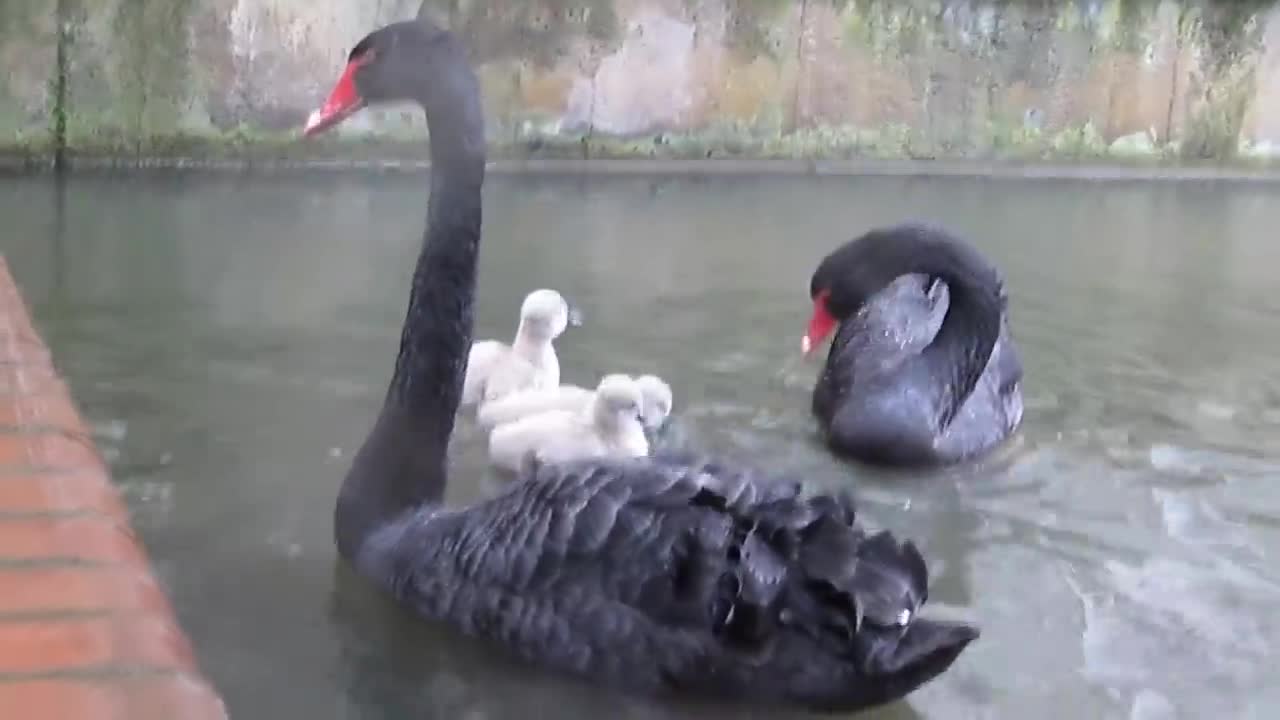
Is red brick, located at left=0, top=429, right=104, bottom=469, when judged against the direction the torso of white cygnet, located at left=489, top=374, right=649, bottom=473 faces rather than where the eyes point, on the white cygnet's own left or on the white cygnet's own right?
on the white cygnet's own right

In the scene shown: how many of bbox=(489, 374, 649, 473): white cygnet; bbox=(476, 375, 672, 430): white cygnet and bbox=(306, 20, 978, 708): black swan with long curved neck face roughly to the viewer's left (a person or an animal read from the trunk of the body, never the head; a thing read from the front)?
1

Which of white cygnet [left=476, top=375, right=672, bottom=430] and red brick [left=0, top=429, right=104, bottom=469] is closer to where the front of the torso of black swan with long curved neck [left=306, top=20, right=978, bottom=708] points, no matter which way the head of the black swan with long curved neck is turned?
the red brick

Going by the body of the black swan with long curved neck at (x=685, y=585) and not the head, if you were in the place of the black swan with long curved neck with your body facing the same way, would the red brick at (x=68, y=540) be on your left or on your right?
on your left

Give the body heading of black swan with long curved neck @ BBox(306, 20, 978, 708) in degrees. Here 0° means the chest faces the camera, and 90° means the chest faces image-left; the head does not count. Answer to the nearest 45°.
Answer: approximately 90°

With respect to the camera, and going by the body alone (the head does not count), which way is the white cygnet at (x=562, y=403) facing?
to the viewer's right

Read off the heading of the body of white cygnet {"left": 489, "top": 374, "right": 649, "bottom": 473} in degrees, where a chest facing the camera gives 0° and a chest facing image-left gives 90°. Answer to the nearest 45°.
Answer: approximately 270°

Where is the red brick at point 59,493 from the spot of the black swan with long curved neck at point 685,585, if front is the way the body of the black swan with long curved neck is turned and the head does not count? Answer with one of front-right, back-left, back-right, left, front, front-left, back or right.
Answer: front-left

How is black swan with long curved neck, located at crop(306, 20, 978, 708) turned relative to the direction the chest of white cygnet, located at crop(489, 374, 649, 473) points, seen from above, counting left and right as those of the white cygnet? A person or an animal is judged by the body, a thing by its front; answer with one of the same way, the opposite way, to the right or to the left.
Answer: the opposite way
